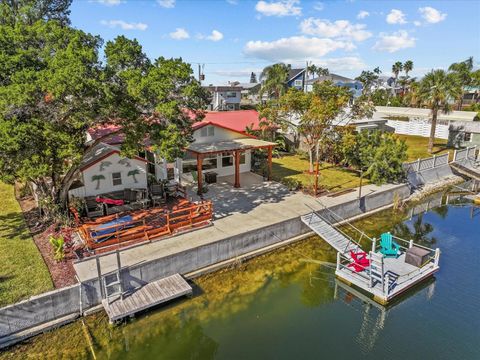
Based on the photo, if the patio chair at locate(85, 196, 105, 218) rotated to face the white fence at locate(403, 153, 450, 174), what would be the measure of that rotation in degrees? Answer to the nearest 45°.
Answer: approximately 45° to its left

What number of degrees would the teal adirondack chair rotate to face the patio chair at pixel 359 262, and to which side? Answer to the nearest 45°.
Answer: approximately 90° to its right

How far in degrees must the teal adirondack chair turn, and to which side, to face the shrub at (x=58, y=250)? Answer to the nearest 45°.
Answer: approximately 90° to its right

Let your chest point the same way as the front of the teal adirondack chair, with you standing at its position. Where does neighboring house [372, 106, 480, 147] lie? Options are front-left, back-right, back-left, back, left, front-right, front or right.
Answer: back-left

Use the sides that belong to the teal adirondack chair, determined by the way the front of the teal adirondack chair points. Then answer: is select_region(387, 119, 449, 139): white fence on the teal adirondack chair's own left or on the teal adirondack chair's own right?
on the teal adirondack chair's own left

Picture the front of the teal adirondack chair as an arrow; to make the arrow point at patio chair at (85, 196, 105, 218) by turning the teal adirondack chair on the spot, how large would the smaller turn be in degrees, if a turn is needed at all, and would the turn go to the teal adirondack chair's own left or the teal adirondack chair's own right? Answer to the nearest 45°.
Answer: approximately 135° to the teal adirondack chair's own right

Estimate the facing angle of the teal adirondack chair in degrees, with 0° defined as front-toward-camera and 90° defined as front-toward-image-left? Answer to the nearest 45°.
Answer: approximately 315°

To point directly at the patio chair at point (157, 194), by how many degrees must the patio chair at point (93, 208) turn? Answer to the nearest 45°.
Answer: approximately 45° to its left

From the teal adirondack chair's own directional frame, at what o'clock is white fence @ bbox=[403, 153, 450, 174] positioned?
The white fence is roughly at 8 o'clock from the teal adirondack chair.
